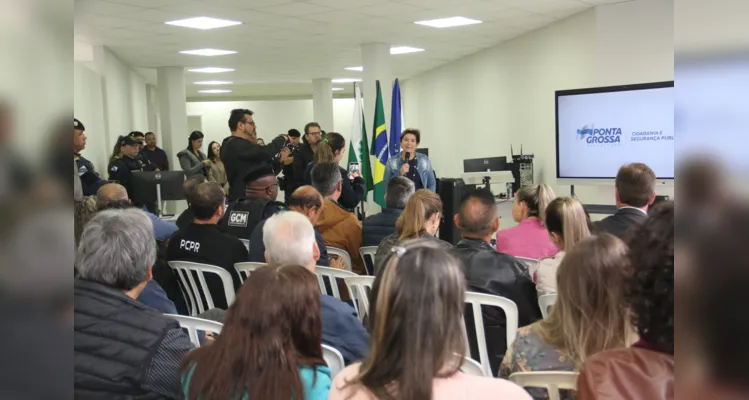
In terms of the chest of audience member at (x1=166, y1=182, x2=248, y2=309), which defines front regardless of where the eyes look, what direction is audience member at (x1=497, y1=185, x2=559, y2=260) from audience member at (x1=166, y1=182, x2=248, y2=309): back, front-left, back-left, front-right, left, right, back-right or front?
front-right

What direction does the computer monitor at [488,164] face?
away from the camera

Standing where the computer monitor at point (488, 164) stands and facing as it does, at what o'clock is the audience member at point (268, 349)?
The audience member is roughly at 6 o'clock from the computer monitor.

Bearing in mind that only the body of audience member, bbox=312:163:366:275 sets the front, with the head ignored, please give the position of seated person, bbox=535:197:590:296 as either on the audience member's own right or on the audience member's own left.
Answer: on the audience member's own right

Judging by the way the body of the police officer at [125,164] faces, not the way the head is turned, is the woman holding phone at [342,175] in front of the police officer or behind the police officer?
in front

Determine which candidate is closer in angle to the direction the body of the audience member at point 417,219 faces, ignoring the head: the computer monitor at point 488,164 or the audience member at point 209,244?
the computer monitor

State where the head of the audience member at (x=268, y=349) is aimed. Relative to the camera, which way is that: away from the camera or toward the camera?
away from the camera

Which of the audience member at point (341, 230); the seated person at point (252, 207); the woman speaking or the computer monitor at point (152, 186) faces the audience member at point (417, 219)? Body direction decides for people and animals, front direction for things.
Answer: the woman speaking

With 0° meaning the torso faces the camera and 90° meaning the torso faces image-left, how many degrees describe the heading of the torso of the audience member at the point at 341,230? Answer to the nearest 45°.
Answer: approximately 225°

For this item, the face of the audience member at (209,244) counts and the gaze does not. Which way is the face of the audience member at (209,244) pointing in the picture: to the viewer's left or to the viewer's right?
to the viewer's right

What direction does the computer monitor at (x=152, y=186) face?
away from the camera

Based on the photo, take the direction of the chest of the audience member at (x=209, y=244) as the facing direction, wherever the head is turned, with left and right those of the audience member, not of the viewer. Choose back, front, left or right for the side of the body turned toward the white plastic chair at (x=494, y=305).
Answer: right

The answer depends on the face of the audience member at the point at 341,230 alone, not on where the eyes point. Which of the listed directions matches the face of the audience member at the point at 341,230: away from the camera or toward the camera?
away from the camera

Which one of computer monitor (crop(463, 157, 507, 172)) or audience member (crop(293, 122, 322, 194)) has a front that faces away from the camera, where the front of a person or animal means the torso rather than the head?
the computer monitor

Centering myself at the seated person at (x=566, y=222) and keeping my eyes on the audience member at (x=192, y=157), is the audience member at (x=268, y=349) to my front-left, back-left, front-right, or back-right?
back-left

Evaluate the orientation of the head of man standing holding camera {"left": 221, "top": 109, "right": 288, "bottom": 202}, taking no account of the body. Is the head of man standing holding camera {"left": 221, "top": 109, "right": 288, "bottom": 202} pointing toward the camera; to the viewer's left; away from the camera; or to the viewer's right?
to the viewer's right

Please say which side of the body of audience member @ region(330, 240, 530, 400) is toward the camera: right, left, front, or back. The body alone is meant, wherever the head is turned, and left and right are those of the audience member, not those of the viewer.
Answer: back

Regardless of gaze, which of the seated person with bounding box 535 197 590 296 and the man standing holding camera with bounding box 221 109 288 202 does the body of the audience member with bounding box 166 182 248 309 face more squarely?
the man standing holding camera
